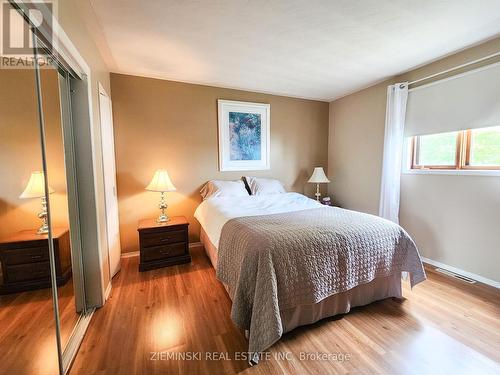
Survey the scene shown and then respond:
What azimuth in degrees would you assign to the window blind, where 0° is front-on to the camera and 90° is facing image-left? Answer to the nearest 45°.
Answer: approximately 45°

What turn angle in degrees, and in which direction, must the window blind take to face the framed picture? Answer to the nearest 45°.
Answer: approximately 45° to its right

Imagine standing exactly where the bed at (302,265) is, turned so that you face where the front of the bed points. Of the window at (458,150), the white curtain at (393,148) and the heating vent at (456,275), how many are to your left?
3

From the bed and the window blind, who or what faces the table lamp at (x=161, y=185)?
the window blind

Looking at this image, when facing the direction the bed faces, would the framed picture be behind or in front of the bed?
behind

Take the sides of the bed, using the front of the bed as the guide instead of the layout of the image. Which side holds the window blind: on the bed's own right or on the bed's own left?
on the bed's own left

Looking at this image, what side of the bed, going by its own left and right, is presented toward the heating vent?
left

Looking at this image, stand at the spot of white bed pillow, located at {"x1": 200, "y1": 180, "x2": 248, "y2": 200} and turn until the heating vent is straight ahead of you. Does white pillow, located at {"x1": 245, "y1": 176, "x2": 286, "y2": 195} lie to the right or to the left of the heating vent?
left

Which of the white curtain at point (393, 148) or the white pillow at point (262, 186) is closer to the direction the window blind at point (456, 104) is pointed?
the white pillow

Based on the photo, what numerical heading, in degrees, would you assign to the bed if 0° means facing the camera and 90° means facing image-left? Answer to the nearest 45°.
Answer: approximately 315°

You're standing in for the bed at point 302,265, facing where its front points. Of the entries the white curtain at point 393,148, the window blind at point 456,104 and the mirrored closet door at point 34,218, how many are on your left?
2

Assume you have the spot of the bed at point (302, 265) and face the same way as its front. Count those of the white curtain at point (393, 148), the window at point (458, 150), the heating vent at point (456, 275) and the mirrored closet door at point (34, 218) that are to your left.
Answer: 3

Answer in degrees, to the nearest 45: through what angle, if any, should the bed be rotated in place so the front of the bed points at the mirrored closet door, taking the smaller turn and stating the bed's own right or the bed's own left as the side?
approximately 90° to the bed's own right
